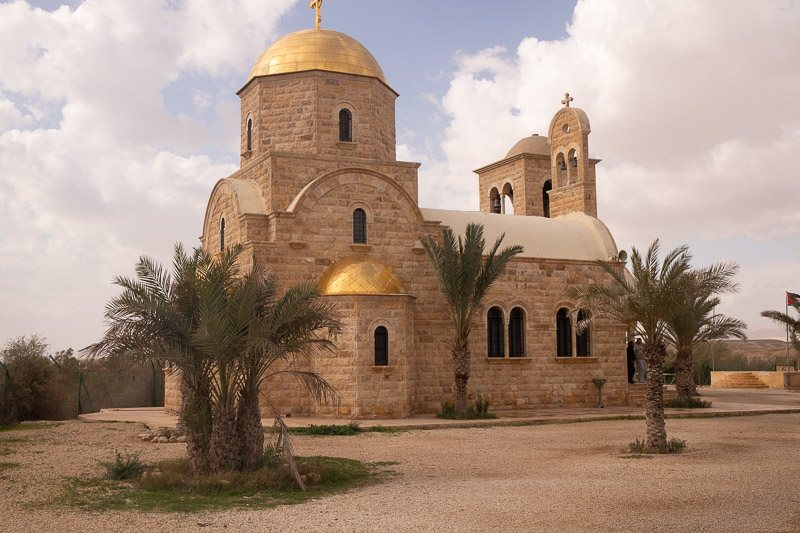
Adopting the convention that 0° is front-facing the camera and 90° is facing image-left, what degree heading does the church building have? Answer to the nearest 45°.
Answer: approximately 225°

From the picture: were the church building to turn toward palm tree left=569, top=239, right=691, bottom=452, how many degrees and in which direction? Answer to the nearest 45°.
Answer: approximately 90° to its right

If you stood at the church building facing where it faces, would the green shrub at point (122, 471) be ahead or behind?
behind

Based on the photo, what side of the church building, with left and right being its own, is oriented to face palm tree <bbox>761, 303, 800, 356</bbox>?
front

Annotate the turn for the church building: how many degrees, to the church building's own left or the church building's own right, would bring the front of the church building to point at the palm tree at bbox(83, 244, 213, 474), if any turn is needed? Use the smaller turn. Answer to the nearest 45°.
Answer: approximately 135° to the church building's own right

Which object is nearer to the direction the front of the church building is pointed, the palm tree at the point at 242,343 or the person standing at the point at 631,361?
the person standing

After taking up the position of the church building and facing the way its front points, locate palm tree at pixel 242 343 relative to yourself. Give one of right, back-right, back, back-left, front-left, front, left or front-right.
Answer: back-right

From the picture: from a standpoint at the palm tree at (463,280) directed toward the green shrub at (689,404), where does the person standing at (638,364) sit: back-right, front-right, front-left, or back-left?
front-left

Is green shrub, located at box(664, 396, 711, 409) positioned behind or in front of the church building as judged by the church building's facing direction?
in front

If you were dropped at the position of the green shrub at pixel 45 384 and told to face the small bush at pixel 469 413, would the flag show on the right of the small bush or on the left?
left
